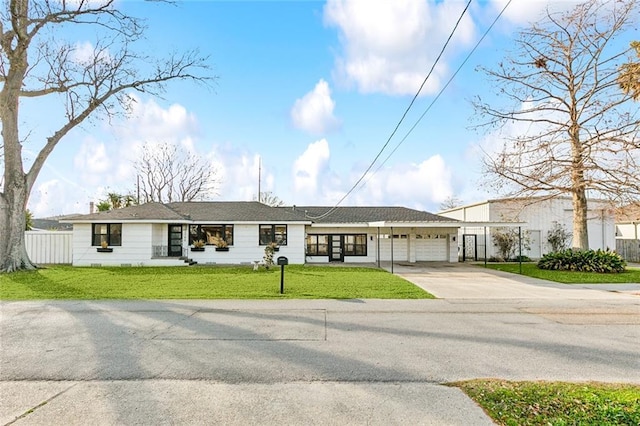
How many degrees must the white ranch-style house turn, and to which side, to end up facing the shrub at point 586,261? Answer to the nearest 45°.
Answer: approximately 90° to its left

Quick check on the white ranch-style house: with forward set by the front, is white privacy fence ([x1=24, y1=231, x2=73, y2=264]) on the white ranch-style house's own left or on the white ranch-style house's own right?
on the white ranch-style house's own right

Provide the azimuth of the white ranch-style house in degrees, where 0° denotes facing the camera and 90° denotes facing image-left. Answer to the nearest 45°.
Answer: approximately 0°

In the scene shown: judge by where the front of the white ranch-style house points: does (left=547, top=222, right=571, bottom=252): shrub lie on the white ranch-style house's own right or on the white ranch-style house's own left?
on the white ranch-style house's own left

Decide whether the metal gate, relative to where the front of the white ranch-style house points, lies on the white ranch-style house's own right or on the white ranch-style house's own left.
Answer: on the white ranch-style house's own left

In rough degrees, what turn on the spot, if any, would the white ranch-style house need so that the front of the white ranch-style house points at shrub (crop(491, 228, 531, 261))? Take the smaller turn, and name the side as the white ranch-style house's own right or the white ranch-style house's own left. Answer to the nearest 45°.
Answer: approximately 90° to the white ranch-style house's own left
